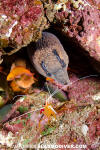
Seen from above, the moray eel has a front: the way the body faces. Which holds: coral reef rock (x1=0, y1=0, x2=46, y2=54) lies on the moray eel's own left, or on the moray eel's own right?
on the moray eel's own right

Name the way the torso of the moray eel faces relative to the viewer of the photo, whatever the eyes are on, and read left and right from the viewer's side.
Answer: facing the viewer and to the right of the viewer
